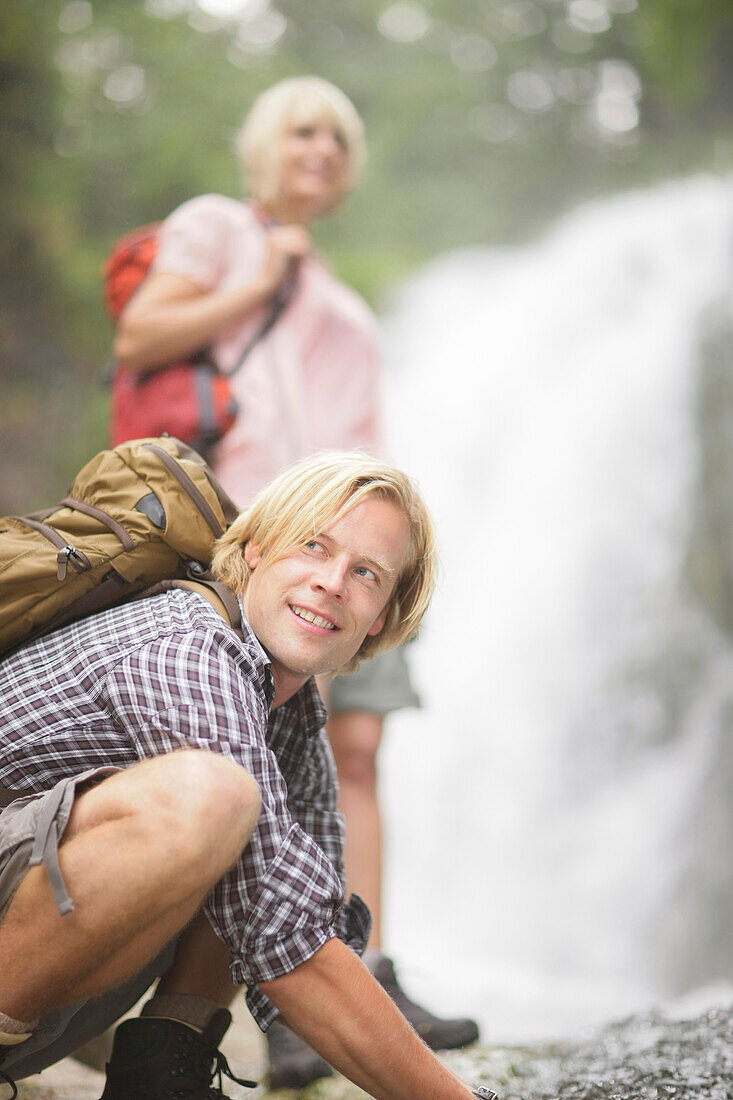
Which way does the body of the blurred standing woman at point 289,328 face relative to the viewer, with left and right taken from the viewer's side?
facing the viewer and to the right of the viewer

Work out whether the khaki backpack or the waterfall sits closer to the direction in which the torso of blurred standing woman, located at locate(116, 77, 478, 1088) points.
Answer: the khaki backpack

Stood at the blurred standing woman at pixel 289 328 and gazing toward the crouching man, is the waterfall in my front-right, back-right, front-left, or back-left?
back-left

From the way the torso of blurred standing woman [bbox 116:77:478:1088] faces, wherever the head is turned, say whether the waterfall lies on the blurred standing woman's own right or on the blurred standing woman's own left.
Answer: on the blurred standing woman's own left

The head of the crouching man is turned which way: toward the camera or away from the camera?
toward the camera

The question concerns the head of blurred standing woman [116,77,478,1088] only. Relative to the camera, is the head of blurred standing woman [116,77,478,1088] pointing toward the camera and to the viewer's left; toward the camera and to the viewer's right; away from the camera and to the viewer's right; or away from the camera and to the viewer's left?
toward the camera and to the viewer's right

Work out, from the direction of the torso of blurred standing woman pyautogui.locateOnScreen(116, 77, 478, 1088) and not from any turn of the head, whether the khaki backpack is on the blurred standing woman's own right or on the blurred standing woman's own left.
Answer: on the blurred standing woman's own right

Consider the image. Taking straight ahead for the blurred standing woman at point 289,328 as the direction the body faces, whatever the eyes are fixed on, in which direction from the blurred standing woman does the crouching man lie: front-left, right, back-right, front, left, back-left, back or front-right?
front-right
